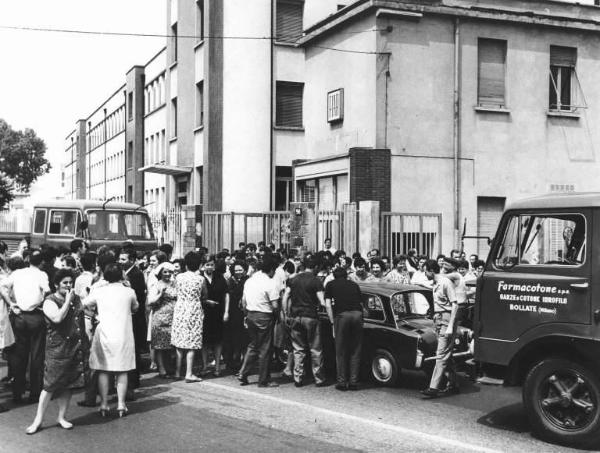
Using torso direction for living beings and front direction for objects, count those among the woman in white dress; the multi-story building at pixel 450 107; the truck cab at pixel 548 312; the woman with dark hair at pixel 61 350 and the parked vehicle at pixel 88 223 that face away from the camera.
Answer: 1

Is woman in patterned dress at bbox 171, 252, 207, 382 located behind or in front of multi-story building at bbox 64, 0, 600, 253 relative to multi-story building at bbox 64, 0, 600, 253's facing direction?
in front

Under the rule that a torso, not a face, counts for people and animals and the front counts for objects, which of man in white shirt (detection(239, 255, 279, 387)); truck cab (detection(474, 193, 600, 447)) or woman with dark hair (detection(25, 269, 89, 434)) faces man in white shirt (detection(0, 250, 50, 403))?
the truck cab

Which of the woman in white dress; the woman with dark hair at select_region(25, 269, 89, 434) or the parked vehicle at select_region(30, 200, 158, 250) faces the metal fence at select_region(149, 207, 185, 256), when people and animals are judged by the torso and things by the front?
the woman in white dress

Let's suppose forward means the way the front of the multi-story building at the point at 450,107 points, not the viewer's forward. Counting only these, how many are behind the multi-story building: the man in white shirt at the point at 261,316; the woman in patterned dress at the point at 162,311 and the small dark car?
0

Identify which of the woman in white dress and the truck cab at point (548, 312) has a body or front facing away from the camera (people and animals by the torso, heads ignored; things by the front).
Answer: the woman in white dress

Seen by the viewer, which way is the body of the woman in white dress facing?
away from the camera

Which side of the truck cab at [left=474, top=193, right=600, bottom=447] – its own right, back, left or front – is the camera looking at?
left

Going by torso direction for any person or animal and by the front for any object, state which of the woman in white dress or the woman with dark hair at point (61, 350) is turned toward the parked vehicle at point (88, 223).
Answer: the woman in white dress

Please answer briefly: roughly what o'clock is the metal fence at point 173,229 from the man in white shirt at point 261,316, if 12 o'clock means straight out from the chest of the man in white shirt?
The metal fence is roughly at 10 o'clock from the man in white shirt.

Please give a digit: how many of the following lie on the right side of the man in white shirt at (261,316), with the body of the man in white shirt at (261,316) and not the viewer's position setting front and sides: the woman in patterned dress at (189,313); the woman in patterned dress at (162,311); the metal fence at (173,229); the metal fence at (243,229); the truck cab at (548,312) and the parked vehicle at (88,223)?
1

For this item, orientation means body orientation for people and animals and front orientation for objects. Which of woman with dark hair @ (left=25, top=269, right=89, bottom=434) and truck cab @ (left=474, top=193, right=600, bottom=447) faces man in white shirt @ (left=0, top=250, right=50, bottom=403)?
the truck cab

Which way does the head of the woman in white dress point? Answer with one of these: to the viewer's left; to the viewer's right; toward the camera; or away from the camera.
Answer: away from the camera

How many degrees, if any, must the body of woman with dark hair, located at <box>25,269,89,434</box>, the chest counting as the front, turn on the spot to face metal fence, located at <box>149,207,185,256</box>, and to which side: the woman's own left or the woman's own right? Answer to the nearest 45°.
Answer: approximately 135° to the woman's own left

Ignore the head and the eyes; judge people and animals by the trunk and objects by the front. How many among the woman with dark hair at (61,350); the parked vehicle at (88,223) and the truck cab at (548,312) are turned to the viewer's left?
1

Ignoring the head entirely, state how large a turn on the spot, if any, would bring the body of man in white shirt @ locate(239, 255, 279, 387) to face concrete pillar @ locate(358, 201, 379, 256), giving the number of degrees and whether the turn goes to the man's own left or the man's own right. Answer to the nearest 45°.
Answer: approximately 45° to the man's own left

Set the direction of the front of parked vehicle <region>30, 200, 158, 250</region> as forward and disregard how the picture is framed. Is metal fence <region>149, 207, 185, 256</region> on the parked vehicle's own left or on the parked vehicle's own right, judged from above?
on the parked vehicle's own left
